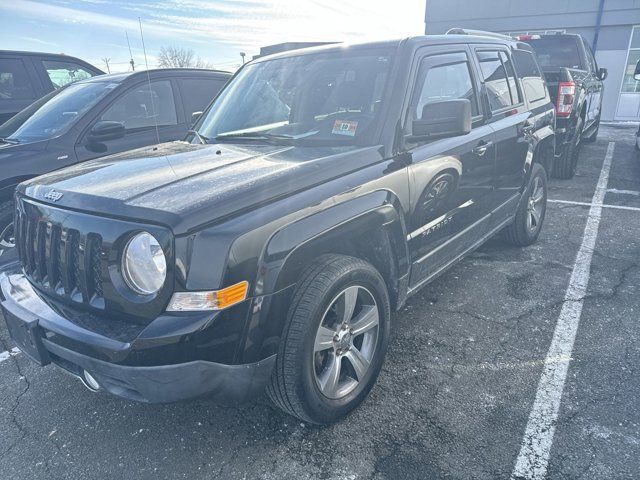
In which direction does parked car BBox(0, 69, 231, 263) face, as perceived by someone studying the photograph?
facing the viewer and to the left of the viewer

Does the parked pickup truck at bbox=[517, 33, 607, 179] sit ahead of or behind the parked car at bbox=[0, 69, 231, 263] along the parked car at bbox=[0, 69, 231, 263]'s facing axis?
behind

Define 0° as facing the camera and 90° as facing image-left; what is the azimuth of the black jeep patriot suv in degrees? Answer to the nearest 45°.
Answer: approximately 45°

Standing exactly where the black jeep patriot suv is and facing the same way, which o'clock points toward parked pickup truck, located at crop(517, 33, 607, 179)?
The parked pickup truck is roughly at 6 o'clock from the black jeep patriot suv.

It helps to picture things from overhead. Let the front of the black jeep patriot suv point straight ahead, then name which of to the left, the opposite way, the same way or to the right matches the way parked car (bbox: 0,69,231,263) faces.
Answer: the same way

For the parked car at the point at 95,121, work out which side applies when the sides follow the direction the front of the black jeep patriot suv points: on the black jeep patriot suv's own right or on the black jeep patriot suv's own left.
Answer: on the black jeep patriot suv's own right

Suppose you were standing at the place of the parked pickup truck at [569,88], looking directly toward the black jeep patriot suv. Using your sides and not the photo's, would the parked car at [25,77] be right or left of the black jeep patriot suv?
right

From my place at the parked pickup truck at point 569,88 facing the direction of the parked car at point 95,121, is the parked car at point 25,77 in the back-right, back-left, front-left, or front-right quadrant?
front-right

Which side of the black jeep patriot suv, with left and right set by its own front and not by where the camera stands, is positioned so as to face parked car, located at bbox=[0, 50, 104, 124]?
right

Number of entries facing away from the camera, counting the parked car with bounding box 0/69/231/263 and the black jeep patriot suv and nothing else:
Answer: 0
